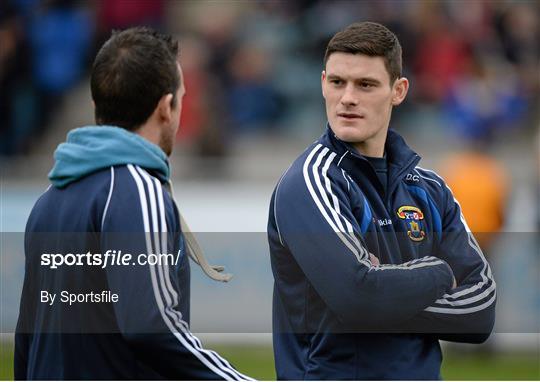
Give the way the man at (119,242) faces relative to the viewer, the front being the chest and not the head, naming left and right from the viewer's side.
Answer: facing away from the viewer and to the right of the viewer

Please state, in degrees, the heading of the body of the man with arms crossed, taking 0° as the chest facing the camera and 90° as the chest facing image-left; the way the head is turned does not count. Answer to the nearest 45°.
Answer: approximately 315°

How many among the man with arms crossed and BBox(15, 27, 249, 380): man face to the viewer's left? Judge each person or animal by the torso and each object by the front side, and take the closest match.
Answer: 0

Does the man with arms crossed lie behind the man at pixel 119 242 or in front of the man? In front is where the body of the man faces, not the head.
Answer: in front

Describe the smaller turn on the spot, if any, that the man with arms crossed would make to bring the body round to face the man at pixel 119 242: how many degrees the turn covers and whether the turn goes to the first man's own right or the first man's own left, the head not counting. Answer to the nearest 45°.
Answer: approximately 90° to the first man's own right
